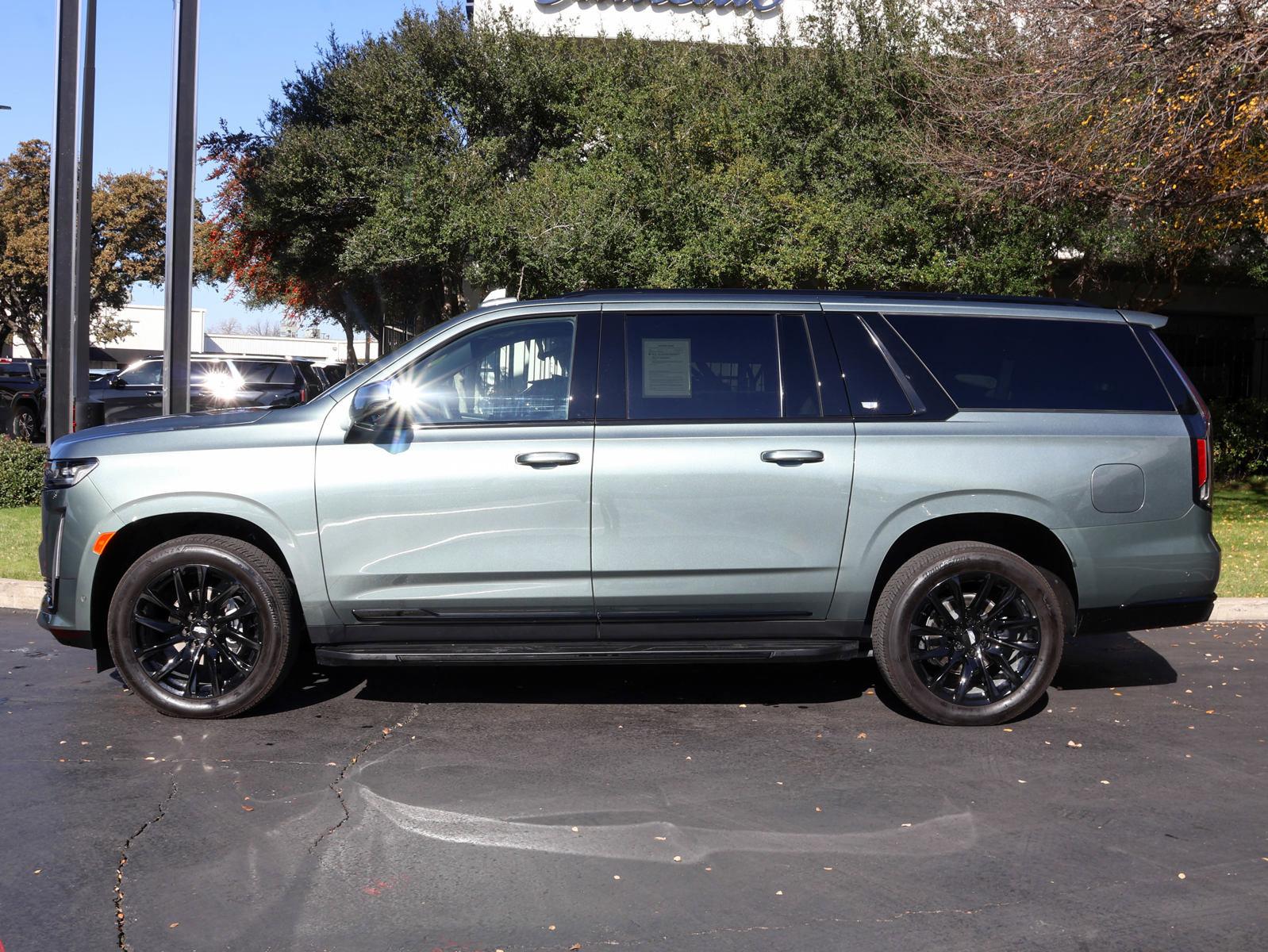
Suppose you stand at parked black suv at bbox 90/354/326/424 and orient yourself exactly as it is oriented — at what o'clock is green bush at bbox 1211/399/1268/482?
The green bush is roughly at 7 o'clock from the parked black suv.

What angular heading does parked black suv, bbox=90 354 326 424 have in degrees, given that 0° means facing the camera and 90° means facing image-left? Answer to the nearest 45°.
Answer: approximately 90°

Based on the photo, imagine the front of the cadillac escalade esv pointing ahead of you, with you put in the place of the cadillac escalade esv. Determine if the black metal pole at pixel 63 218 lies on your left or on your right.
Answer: on your right

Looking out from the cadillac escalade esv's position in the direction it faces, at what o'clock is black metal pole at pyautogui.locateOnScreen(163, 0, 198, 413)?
The black metal pole is roughly at 2 o'clock from the cadillac escalade esv.

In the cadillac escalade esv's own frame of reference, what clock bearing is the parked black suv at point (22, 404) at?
The parked black suv is roughly at 2 o'clock from the cadillac escalade esv.

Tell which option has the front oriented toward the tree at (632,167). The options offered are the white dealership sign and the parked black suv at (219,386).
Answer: the white dealership sign

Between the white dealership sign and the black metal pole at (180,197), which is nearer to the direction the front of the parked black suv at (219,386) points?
the black metal pole

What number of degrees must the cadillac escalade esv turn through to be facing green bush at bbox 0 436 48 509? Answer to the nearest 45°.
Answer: approximately 45° to its right

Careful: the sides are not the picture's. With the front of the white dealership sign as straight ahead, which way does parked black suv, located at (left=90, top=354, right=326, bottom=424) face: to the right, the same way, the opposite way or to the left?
to the right

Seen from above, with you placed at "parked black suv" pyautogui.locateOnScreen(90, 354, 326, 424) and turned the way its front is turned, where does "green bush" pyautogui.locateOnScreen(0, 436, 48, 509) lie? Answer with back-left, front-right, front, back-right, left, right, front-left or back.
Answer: left

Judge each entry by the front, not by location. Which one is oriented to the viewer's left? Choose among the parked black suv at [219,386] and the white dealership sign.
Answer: the parked black suv

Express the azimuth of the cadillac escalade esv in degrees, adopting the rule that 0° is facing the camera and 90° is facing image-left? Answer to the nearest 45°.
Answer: approximately 90°
